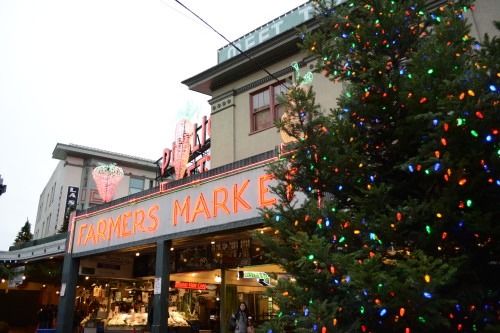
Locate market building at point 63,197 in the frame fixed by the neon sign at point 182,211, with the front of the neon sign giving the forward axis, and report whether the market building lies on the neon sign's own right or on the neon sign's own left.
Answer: on the neon sign's own right

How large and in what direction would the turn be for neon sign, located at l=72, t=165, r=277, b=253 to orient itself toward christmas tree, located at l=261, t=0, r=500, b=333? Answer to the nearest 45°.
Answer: approximately 45° to its left

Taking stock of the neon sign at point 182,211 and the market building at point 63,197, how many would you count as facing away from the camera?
0

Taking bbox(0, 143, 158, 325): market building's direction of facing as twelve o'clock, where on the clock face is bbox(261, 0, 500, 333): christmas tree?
The christmas tree is roughly at 10 o'clock from the market building.

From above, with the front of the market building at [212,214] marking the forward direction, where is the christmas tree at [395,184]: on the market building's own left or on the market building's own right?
on the market building's own left

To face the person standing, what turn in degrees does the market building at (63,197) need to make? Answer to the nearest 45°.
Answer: approximately 45° to its left

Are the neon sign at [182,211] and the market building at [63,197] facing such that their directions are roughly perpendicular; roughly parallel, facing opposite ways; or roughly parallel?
roughly parallel

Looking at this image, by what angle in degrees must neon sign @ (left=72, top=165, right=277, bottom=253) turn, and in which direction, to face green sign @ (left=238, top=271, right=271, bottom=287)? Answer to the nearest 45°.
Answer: approximately 135° to its left
